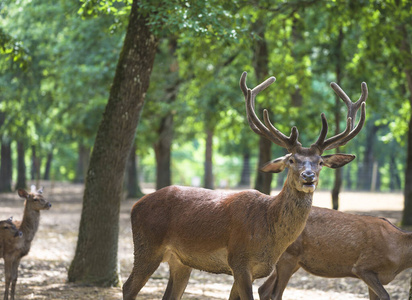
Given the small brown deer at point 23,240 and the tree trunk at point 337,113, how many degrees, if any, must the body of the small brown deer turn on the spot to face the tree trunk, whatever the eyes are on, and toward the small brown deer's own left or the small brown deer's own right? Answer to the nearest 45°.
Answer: approximately 45° to the small brown deer's own left

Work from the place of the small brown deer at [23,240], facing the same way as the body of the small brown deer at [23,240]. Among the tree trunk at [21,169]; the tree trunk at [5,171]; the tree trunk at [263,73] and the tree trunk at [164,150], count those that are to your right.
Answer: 0

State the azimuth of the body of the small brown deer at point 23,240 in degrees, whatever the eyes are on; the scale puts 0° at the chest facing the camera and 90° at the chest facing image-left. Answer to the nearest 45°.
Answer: approximately 270°

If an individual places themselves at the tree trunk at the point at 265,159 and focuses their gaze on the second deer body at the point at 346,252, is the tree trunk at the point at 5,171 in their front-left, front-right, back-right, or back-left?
back-right

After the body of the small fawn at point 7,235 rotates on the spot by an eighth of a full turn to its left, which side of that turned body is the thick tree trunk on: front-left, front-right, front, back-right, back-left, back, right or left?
front-right

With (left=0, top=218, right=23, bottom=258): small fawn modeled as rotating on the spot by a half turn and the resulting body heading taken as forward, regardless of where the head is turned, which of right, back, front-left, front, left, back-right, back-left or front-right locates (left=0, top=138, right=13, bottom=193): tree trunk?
right

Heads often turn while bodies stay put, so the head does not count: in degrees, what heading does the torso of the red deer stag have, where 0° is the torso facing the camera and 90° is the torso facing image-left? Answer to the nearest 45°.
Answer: approximately 270°

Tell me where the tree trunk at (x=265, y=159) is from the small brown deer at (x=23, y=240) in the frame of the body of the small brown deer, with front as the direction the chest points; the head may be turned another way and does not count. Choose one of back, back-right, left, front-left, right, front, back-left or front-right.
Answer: front-left

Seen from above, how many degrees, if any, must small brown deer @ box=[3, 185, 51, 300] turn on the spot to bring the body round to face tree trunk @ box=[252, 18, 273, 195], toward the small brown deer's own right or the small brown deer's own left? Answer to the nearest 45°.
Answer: approximately 45° to the small brown deer's own left

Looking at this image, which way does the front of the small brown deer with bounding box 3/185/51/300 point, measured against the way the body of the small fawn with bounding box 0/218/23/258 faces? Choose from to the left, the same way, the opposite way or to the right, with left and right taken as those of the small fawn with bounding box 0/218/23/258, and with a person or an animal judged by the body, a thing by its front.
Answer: the same way

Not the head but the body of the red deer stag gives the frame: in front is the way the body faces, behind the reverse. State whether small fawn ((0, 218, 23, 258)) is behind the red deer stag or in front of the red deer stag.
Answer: behind
